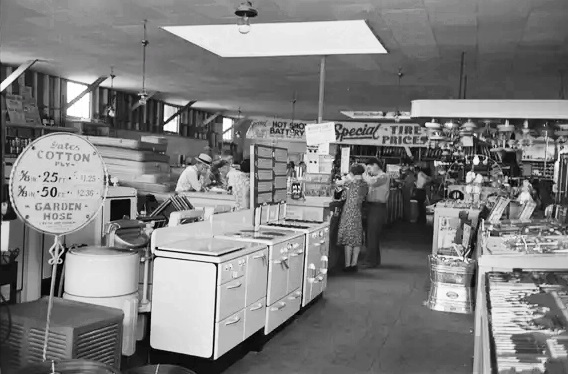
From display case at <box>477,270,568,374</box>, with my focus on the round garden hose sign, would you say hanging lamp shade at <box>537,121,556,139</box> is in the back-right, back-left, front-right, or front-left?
back-right

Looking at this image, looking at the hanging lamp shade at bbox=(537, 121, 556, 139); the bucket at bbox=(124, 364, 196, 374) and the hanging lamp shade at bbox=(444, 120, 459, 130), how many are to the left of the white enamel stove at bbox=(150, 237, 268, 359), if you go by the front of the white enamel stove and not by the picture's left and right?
2

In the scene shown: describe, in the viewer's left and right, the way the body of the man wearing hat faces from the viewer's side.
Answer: facing to the right of the viewer

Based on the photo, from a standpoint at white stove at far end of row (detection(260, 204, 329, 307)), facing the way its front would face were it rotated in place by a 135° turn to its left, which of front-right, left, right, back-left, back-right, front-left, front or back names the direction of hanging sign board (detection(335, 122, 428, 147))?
front

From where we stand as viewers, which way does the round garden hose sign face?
facing the viewer

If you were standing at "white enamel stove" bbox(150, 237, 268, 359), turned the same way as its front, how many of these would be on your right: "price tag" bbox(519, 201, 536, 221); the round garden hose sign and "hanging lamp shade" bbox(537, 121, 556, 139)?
1

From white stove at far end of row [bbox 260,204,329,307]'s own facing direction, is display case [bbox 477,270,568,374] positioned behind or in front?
in front

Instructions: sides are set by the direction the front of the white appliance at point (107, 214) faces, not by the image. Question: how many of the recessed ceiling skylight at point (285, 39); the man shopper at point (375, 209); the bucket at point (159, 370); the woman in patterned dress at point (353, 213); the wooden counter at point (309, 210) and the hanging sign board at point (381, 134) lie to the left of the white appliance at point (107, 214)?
5

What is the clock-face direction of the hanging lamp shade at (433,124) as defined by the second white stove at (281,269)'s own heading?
The hanging lamp shade is roughly at 9 o'clock from the second white stove.

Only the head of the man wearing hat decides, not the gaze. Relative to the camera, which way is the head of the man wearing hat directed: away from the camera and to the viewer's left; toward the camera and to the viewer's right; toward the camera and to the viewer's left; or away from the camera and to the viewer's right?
toward the camera and to the viewer's right

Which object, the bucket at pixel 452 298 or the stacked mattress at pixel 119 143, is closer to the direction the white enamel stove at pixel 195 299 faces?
the bucket

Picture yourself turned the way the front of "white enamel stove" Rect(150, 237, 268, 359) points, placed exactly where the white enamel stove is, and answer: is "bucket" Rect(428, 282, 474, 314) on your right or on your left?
on your left

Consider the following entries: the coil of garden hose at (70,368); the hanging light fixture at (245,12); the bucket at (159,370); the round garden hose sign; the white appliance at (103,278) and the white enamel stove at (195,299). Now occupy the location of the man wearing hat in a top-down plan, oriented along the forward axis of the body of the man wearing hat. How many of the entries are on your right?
6

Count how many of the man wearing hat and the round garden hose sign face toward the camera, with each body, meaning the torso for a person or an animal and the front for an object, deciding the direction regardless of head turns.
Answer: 1

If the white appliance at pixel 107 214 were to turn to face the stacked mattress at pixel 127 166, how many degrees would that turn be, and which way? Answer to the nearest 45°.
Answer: approximately 135° to its left

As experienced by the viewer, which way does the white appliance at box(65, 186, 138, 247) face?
facing the viewer and to the right of the viewer
